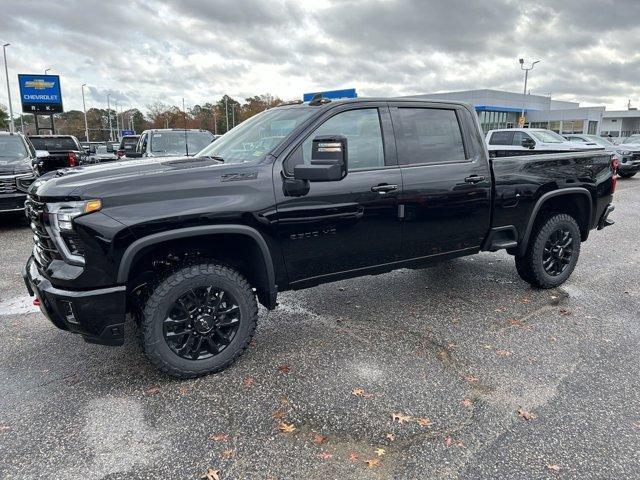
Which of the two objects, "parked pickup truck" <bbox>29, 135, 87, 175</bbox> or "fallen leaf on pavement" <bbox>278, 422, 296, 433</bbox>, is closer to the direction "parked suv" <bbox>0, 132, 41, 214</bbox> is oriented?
the fallen leaf on pavement

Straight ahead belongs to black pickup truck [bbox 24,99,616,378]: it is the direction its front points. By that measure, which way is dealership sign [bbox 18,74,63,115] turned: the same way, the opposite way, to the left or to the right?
to the left

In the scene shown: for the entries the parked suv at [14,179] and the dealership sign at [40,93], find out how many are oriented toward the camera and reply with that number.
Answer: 2

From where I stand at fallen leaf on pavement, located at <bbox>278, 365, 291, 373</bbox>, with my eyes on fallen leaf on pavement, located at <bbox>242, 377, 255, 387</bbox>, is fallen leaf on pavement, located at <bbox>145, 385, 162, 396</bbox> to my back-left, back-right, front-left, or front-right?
front-right

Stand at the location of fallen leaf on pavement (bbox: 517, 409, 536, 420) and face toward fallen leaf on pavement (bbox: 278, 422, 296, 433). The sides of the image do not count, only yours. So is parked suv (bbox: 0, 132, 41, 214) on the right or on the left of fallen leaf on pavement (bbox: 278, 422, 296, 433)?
right

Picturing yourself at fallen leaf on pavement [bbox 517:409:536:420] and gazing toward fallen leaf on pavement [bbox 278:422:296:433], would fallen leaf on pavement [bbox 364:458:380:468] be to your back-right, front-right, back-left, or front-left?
front-left

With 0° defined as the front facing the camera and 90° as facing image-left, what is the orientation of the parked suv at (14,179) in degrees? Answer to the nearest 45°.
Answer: approximately 0°

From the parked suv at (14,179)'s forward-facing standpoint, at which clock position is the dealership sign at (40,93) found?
The dealership sign is roughly at 6 o'clock from the parked suv.

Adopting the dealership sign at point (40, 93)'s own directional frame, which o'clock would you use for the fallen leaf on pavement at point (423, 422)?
The fallen leaf on pavement is roughly at 12 o'clock from the dealership sign.

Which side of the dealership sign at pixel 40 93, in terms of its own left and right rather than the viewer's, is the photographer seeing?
front

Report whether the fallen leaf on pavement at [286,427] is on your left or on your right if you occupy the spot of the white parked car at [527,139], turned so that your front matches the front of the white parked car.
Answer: on your right

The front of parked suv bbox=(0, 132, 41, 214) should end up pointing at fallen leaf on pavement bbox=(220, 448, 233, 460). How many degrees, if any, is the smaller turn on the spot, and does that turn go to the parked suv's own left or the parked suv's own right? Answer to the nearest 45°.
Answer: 0° — it already faces it

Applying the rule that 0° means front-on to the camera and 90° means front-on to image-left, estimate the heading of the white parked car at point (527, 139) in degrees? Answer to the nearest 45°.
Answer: approximately 315°

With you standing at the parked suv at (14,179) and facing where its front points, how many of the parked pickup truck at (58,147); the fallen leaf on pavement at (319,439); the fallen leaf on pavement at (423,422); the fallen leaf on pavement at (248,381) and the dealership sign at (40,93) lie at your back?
2

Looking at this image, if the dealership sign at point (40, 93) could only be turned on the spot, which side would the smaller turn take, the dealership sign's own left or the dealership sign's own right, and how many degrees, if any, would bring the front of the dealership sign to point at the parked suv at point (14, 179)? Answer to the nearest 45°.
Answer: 0° — it already faces it
